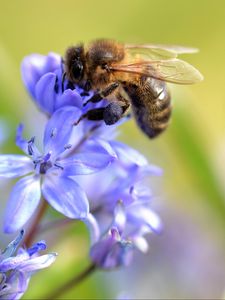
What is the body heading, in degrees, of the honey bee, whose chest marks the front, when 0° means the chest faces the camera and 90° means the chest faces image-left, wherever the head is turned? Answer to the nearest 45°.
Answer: approximately 90°
